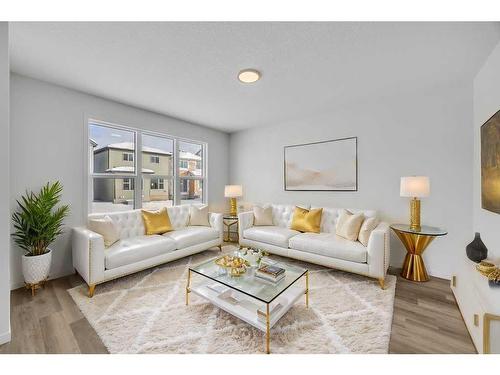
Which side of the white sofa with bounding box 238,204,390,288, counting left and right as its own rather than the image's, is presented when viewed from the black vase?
left

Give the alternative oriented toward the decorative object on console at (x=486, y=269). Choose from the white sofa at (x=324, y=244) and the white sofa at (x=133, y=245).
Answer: the white sofa at (x=133, y=245)

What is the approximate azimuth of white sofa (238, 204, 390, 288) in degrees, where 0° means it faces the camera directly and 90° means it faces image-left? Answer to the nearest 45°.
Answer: approximately 45°

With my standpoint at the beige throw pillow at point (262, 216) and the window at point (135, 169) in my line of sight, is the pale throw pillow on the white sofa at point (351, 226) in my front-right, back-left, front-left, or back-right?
back-left

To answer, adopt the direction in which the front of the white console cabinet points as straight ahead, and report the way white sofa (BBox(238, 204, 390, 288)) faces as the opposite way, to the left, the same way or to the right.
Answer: to the left

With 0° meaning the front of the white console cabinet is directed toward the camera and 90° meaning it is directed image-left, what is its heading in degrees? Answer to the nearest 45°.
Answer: approximately 90°

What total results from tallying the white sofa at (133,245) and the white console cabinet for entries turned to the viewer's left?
1

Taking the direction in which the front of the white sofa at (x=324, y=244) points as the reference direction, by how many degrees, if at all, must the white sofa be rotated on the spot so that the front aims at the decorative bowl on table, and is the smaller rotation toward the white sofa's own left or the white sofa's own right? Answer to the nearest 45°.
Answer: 0° — it already faces it

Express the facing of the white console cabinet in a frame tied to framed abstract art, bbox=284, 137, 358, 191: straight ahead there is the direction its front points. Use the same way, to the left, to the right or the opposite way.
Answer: to the right

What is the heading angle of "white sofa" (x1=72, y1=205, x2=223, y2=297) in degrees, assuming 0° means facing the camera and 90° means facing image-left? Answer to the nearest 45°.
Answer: approximately 315°

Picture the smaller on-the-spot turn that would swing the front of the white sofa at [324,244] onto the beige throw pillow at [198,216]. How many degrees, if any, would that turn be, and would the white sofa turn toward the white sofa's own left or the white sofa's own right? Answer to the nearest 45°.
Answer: approximately 45° to the white sofa's own right
